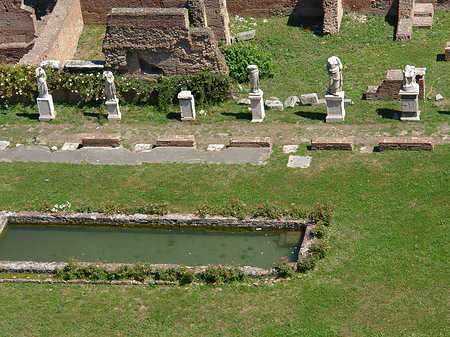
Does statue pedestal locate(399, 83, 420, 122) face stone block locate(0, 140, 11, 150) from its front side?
no

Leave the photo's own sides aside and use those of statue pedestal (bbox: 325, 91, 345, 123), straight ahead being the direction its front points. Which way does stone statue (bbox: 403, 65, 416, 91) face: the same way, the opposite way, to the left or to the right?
the same way

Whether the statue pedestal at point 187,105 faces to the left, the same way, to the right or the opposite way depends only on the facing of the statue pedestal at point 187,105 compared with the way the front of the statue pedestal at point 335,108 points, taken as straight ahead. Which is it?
the same way

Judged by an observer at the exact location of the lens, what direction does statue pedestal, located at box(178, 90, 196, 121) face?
facing the viewer

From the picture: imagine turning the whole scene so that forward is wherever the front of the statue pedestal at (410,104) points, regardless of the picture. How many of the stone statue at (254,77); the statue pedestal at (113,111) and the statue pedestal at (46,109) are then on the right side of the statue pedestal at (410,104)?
3

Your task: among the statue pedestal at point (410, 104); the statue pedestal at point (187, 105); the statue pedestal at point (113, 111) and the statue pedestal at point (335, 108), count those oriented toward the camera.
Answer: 4

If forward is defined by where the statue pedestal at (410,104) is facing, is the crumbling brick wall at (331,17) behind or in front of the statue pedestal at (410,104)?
behind

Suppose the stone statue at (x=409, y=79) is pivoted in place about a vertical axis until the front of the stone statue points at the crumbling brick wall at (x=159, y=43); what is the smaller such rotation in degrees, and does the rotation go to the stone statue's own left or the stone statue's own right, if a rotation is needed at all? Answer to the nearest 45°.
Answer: approximately 90° to the stone statue's own right

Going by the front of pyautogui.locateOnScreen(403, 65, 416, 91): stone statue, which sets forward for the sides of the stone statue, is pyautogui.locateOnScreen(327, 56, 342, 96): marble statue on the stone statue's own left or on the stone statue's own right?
on the stone statue's own right

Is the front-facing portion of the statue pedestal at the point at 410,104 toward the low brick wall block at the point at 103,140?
no

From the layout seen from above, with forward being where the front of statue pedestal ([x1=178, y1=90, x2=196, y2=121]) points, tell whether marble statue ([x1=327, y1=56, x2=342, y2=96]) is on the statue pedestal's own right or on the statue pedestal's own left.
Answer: on the statue pedestal's own left

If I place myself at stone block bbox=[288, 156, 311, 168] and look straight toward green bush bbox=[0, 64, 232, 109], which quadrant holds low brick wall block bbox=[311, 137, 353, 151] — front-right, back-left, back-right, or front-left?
back-right

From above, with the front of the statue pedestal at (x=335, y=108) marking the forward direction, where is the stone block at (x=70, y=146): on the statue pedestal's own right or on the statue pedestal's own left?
on the statue pedestal's own right

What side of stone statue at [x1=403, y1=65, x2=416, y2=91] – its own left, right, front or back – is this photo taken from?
front

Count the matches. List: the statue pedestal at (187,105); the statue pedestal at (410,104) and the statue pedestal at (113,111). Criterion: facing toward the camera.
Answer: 3

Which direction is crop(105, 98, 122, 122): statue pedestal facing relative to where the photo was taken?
toward the camera

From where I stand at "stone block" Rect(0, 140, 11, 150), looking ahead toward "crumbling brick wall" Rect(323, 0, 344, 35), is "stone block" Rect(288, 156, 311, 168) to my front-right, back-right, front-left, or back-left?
front-right
